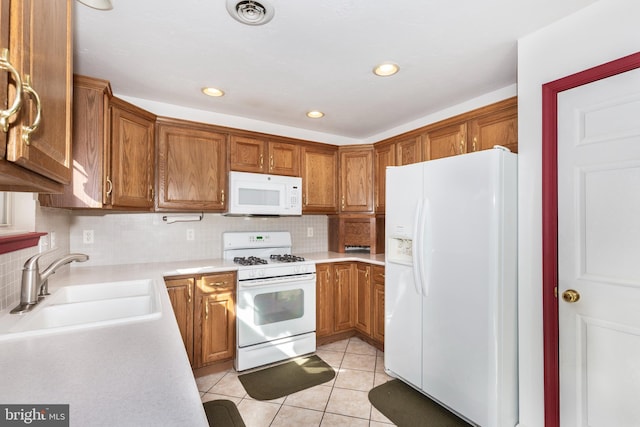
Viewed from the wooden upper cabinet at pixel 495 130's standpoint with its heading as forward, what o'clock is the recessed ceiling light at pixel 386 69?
The recessed ceiling light is roughly at 12 o'clock from the wooden upper cabinet.

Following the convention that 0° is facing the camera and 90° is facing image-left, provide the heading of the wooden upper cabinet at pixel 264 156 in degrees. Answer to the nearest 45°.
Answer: approximately 315°

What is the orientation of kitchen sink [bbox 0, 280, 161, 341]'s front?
to the viewer's right

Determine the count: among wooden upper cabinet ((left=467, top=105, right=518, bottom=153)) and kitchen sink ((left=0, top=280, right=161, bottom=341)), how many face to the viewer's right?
1

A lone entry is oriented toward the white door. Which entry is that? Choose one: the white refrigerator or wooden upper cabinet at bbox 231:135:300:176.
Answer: the wooden upper cabinet

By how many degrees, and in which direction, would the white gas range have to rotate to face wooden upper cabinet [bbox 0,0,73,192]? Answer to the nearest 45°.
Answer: approximately 45° to its right

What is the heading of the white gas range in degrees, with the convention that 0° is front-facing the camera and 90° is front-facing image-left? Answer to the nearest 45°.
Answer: approximately 315°

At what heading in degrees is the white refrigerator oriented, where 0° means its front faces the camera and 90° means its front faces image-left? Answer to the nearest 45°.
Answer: approximately 45°

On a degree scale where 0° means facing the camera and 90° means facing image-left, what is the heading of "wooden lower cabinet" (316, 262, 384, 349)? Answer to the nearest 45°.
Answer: approximately 0°

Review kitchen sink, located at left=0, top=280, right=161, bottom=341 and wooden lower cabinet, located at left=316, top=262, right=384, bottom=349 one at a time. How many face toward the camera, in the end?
1

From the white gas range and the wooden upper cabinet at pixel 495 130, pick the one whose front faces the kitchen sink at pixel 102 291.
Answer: the wooden upper cabinet
